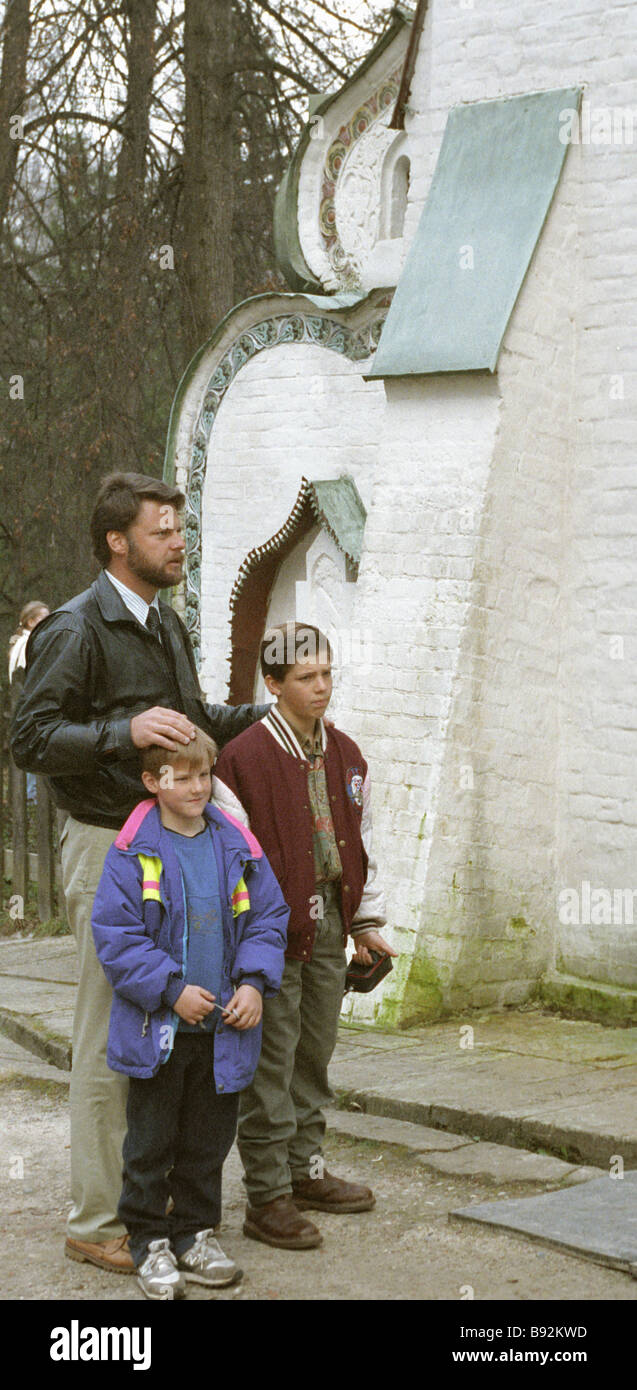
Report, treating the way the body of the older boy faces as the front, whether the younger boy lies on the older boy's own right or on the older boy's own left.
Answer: on the older boy's own right

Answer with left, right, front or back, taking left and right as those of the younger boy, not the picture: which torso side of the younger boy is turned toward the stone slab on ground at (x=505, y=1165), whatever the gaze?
left

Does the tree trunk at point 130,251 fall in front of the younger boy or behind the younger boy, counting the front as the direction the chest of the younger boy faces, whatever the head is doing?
behind

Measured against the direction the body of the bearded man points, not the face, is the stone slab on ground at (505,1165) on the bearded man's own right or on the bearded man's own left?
on the bearded man's own left

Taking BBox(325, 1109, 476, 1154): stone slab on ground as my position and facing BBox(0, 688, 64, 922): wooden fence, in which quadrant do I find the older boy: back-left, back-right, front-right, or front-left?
back-left

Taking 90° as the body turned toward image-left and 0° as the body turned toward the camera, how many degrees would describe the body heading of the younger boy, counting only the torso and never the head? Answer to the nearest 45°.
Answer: approximately 315°

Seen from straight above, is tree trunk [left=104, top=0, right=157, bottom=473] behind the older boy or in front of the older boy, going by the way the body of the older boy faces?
behind
